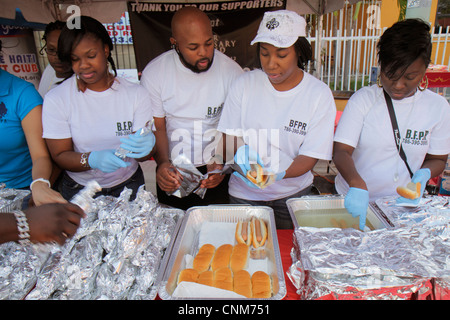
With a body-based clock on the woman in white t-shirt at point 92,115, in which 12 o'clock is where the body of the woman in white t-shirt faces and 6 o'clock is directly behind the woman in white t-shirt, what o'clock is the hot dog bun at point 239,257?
The hot dog bun is roughly at 11 o'clock from the woman in white t-shirt.

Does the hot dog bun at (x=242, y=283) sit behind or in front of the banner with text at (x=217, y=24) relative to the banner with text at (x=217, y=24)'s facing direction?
in front

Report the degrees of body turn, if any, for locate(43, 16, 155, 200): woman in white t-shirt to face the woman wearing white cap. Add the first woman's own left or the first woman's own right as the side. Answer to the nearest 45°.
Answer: approximately 90° to the first woman's own left

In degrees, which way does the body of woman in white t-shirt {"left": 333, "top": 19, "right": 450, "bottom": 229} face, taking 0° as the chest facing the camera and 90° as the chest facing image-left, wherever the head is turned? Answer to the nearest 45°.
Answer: approximately 0°

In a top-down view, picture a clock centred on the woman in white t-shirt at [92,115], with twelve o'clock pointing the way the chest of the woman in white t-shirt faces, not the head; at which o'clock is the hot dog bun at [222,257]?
The hot dog bun is roughly at 11 o'clock from the woman in white t-shirt.

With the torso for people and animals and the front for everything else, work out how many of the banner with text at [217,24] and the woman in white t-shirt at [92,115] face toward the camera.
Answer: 2

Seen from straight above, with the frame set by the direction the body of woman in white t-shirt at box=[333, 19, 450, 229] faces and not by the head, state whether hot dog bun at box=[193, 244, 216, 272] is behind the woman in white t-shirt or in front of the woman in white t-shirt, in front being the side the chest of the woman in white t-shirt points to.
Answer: in front

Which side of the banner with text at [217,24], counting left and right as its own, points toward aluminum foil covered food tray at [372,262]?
front

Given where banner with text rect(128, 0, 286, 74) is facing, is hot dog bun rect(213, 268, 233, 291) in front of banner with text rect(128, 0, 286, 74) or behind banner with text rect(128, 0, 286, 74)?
in front
